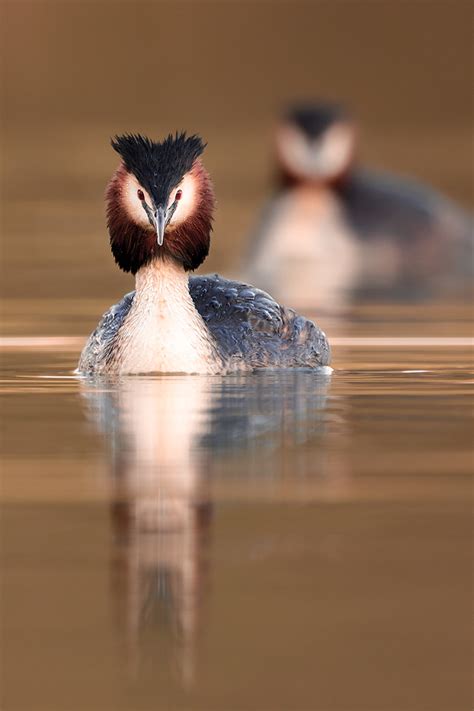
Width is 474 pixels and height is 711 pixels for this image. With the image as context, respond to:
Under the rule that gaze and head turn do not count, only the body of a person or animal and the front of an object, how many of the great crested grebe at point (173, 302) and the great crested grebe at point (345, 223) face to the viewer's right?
0

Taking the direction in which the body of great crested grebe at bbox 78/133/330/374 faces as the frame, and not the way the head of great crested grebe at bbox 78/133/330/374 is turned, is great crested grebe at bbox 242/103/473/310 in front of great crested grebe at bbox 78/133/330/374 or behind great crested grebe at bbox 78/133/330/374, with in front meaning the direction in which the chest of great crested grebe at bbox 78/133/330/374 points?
behind

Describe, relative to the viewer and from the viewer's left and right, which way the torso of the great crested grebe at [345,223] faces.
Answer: facing the viewer and to the left of the viewer

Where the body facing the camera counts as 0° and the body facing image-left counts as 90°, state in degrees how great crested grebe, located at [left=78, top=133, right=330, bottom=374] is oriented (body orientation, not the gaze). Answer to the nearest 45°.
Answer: approximately 45°

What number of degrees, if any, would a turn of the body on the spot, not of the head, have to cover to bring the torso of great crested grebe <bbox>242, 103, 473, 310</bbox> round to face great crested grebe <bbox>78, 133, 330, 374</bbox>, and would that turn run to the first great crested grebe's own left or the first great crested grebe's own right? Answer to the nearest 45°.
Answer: approximately 45° to the first great crested grebe's own left

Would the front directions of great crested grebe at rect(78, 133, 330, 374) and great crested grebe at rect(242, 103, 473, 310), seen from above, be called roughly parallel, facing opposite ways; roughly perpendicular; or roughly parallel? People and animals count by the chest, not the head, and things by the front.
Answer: roughly parallel
